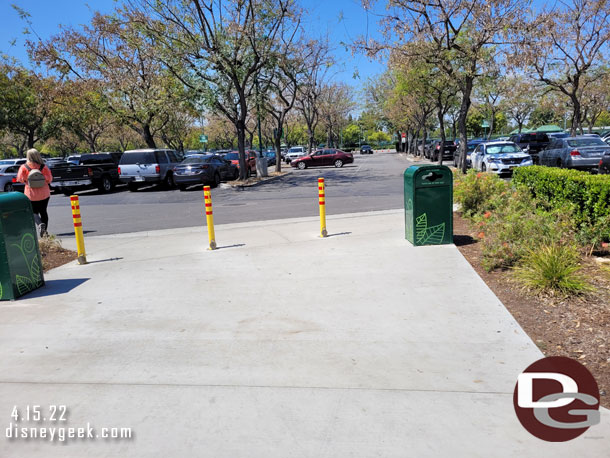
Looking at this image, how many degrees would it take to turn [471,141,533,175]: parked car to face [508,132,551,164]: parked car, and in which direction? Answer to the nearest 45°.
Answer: approximately 135° to its left

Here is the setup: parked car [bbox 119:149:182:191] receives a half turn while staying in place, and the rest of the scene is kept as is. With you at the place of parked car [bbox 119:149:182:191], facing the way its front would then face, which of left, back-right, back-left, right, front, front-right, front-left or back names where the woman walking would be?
front-left

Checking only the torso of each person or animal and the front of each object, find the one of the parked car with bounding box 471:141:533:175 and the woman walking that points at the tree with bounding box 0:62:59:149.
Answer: the woman walking

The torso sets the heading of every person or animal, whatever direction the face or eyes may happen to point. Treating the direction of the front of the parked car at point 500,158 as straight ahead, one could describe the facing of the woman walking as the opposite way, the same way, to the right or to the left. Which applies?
the opposite way

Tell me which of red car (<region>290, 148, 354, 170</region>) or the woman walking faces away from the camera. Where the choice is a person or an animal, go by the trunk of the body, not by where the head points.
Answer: the woman walking

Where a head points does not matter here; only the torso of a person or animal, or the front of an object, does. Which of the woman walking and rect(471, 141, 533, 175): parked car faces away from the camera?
the woman walking

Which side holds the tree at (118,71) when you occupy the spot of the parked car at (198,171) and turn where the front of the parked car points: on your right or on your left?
on your left

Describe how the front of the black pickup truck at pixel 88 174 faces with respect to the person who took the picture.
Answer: facing away from the viewer and to the right of the viewer

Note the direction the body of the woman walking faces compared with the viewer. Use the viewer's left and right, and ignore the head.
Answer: facing away from the viewer

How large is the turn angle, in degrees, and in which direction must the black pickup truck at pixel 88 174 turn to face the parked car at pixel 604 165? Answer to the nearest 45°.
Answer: approximately 90° to its right

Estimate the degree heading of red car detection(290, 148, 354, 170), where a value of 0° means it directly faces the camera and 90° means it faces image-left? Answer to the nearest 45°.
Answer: approximately 90°

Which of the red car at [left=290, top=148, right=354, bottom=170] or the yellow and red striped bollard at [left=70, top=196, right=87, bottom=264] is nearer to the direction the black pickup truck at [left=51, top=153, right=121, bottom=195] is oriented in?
the red car
